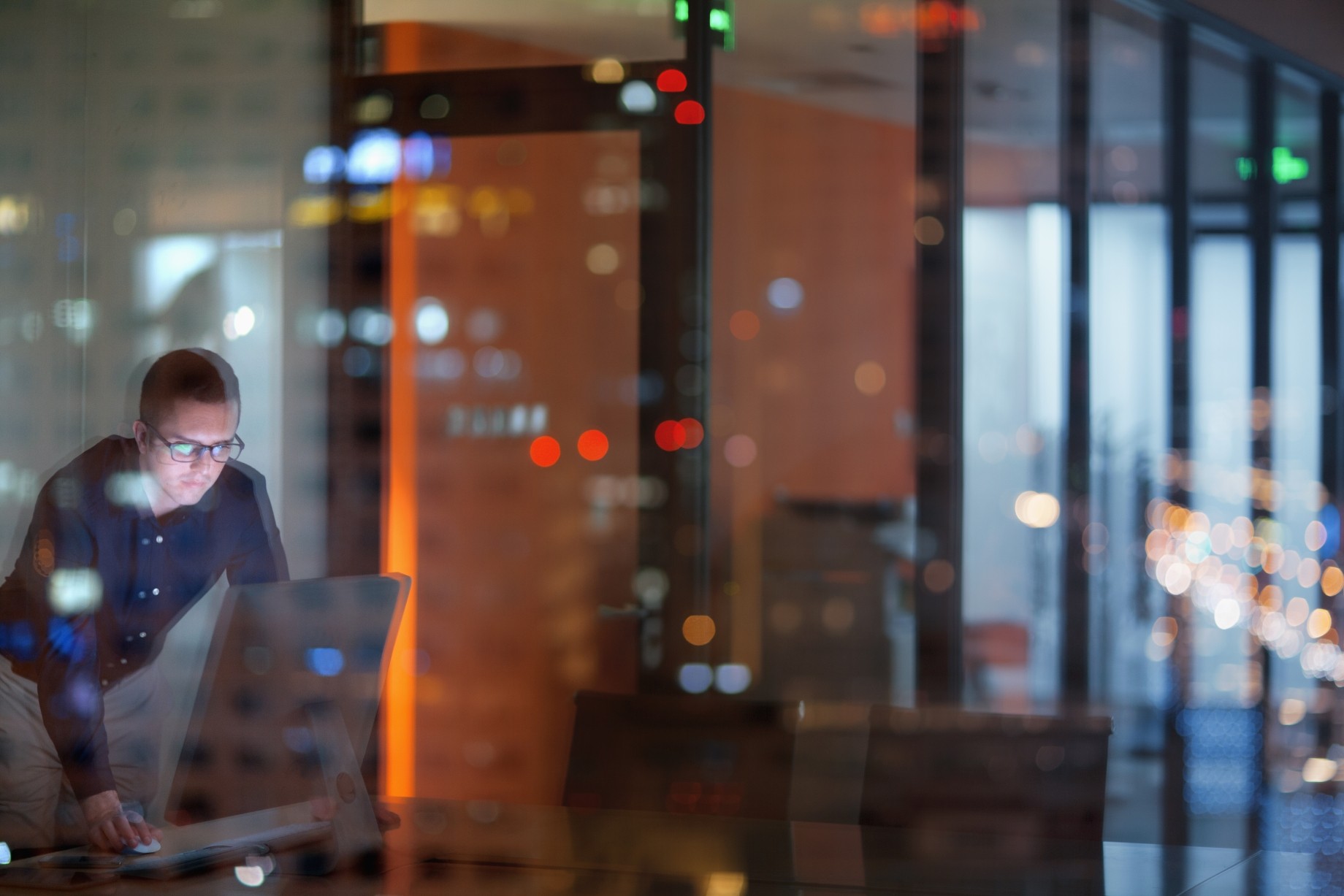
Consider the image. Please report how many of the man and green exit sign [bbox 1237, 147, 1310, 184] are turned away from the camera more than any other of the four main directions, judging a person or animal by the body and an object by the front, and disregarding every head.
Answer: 0

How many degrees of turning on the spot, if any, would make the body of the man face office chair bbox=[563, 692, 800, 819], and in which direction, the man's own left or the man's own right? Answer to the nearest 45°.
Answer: approximately 45° to the man's own left

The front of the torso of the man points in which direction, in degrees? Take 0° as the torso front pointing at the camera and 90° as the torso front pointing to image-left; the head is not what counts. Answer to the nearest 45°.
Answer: approximately 315°

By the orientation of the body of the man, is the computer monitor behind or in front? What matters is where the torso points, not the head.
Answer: in front
